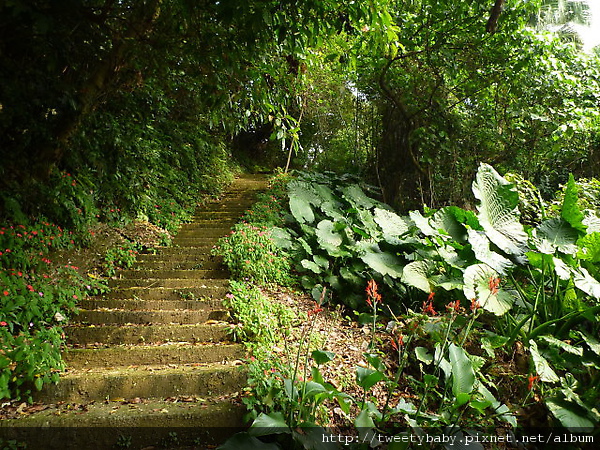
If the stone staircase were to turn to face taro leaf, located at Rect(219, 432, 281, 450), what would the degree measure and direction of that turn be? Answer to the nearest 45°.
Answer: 0° — it already faces it

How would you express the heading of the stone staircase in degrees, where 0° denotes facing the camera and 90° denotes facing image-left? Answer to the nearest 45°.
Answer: approximately 0°
